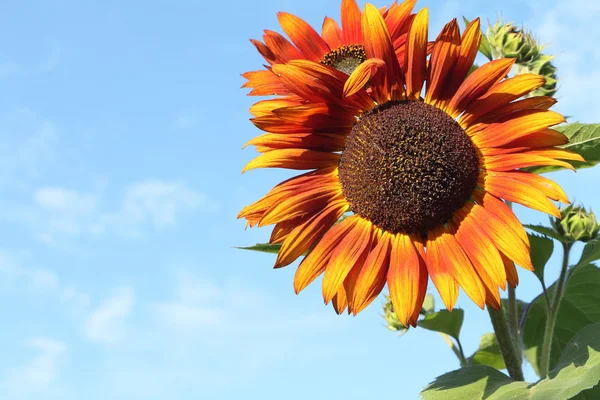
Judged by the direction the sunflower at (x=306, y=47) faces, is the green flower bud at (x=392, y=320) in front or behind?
behind

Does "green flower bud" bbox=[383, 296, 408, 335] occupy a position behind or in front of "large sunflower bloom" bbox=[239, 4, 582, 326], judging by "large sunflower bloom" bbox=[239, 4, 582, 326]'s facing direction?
behind

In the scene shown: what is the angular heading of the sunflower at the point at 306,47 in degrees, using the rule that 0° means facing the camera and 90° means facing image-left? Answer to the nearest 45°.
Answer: approximately 0°
